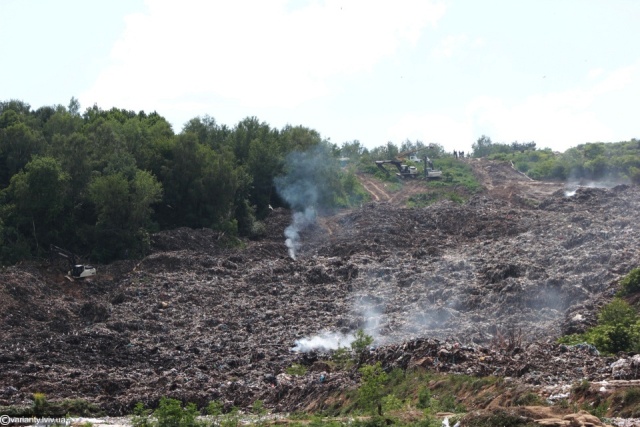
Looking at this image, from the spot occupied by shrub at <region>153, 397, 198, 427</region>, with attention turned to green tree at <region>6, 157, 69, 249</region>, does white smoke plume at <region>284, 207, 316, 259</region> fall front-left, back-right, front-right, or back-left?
front-right

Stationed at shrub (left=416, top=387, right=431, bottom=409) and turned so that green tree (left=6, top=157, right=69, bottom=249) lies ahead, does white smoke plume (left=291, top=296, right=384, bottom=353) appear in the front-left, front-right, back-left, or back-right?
front-right

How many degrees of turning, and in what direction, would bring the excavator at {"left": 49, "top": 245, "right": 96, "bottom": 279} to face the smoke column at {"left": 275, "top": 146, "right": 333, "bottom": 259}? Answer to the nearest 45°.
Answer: approximately 135° to its right

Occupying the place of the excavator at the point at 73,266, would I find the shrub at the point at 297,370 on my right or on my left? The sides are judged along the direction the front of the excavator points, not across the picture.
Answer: on my left

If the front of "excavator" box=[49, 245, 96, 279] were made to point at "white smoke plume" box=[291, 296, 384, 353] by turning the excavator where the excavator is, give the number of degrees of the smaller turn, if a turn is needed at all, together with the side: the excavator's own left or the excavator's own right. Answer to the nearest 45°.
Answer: approximately 135° to the excavator's own left

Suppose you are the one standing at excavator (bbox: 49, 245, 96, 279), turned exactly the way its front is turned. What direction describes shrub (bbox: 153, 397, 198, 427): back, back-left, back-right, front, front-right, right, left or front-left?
left

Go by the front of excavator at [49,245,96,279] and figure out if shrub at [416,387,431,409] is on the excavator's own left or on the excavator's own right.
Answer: on the excavator's own left

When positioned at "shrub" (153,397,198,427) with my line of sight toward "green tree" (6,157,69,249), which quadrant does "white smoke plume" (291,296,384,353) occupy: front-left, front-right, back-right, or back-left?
front-right

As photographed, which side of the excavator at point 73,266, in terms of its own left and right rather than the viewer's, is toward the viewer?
left

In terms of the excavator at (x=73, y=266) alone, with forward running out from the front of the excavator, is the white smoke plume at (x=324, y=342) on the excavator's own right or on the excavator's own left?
on the excavator's own left
